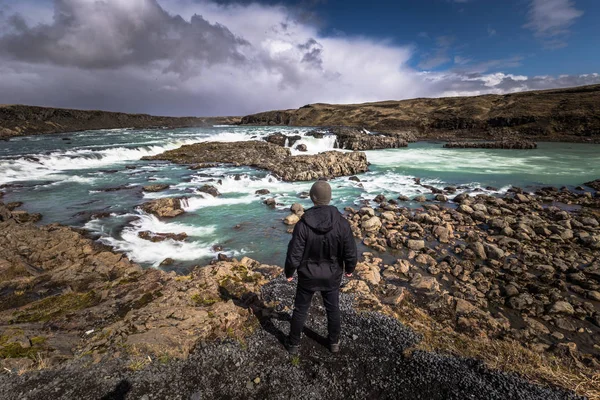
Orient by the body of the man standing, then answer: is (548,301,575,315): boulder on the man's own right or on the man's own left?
on the man's own right

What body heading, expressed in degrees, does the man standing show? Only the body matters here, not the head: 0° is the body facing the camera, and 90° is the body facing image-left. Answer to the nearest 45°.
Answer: approximately 180°

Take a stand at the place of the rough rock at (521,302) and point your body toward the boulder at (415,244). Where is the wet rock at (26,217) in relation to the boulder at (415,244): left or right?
left

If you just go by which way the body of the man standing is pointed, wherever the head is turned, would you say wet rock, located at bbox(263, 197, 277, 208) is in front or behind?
in front

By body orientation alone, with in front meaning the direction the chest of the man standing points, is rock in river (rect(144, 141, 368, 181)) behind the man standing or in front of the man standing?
in front

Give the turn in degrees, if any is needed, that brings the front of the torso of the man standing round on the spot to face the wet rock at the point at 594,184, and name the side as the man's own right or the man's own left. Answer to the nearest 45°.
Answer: approximately 45° to the man's own right

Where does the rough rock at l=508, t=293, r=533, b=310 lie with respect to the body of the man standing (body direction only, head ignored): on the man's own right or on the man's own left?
on the man's own right

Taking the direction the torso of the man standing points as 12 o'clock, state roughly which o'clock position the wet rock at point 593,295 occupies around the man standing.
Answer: The wet rock is roughly at 2 o'clock from the man standing.

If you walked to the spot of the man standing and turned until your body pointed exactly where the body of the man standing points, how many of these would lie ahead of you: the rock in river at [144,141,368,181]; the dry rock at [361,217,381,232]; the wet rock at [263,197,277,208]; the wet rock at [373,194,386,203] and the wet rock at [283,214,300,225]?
5

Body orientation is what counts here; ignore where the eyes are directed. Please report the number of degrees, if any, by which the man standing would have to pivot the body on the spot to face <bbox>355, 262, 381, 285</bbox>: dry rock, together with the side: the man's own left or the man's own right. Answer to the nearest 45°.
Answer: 0° — they already face it

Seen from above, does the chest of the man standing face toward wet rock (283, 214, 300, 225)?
yes

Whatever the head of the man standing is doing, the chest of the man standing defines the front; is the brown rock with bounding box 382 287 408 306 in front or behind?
in front
